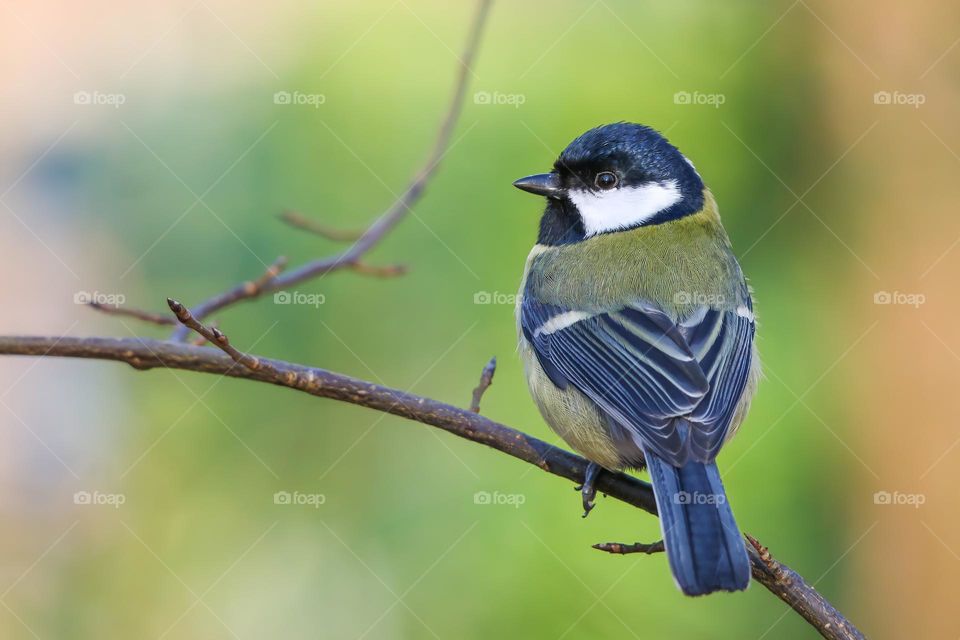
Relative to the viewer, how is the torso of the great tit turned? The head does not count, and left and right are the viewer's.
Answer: facing away from the viewer and to the left of the viewer
